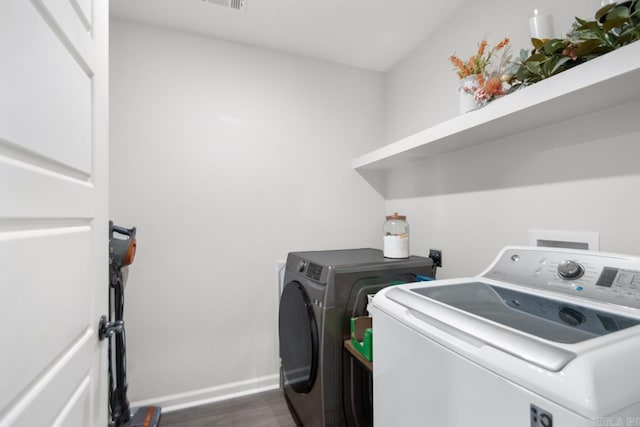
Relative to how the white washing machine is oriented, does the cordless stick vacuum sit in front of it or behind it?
in front

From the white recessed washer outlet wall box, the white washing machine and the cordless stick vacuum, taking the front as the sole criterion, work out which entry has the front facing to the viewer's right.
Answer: the cordless stick vacuum

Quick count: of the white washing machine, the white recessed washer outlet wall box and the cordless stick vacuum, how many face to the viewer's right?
1

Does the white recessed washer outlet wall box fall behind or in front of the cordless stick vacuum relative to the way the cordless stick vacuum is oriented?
in front

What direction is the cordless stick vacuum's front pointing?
to the viewer's right

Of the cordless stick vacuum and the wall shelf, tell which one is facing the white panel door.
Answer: the wall shelf

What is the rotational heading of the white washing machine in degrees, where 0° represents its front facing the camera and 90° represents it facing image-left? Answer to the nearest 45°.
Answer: approximately 45°

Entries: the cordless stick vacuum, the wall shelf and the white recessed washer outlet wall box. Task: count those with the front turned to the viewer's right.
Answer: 1

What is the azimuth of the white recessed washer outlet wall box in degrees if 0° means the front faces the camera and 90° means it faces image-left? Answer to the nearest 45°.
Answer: approximately 45°

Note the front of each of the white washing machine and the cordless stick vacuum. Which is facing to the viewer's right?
the cordless stick vacuum

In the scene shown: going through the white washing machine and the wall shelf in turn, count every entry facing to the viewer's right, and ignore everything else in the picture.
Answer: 0

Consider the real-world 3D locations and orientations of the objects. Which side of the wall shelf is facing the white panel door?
front

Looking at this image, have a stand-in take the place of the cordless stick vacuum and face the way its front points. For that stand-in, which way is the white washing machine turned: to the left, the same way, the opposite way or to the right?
the opposite way

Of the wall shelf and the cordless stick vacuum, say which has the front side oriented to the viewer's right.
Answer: the cordless stick vacuum
